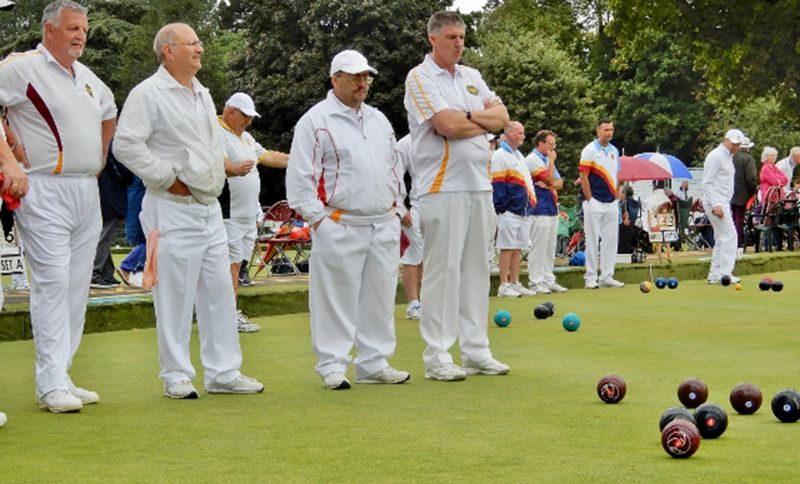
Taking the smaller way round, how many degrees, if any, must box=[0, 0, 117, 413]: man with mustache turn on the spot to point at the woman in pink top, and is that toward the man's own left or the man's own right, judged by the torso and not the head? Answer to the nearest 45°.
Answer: approximately 90° to the man's own left

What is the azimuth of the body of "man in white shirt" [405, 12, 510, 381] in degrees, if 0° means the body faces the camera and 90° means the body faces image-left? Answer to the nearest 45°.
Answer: approximately 315°

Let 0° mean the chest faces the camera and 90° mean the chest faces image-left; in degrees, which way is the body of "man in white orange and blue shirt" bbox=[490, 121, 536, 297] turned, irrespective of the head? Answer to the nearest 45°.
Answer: approximately 315°
